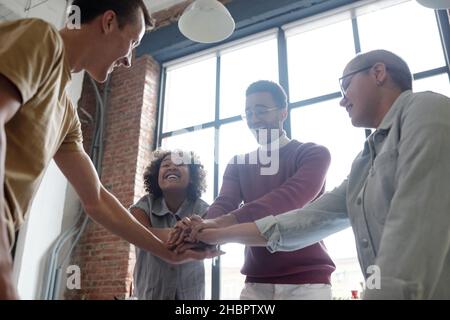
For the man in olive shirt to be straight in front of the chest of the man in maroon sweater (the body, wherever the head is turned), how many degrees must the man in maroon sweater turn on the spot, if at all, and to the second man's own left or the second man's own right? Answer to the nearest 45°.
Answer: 0° — they already face them

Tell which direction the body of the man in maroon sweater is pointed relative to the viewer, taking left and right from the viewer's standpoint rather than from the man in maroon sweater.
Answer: facing the viewer and to the left of the viewer

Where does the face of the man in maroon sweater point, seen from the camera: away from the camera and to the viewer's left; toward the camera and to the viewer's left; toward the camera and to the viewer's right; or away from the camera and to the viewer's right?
toward the camera and to the viewer's left

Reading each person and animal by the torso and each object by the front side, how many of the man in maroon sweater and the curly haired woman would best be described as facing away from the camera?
0

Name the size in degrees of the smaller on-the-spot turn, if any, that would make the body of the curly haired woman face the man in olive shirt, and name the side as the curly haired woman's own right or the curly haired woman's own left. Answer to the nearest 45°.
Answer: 0° — they already face them

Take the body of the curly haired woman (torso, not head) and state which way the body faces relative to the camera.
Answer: toward the camera

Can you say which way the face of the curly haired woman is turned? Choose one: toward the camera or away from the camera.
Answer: toward the camera

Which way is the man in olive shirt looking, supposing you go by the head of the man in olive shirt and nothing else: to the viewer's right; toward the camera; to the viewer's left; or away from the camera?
to the viewer's right
